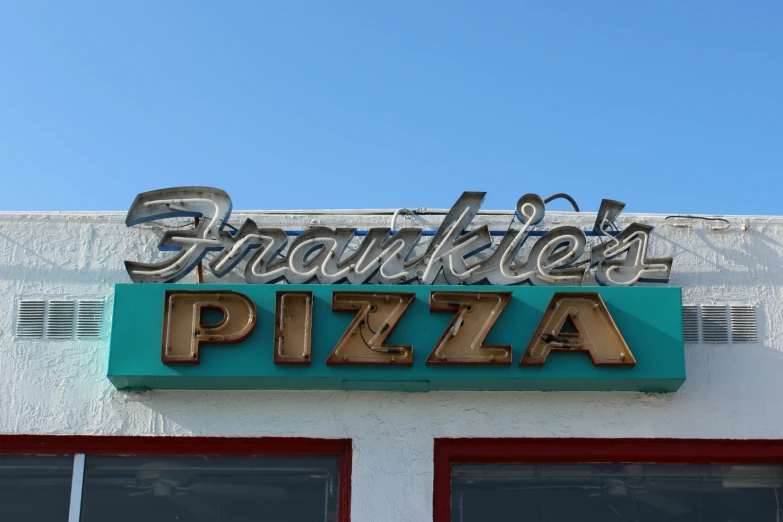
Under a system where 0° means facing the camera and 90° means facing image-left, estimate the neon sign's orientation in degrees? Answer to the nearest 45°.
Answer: approximately 0°

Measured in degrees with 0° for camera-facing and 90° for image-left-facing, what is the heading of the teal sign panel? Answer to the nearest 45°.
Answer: approximately 0°
